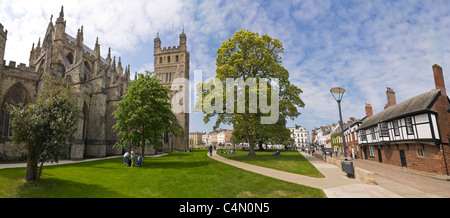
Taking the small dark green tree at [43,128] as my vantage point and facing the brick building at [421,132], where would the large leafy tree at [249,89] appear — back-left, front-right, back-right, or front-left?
front-left

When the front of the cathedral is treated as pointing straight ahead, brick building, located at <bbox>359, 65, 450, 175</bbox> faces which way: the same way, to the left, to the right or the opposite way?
to the left

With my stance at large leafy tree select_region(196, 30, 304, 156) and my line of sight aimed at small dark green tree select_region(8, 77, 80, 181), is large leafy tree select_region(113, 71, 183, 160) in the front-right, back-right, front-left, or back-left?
front-right

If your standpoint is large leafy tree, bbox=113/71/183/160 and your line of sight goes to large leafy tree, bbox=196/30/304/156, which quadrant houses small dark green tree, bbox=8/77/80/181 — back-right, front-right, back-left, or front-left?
back-right

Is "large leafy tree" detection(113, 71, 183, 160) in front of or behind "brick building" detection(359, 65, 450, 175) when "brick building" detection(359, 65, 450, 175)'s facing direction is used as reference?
in front

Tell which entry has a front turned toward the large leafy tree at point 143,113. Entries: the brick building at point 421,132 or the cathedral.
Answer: the brick building
